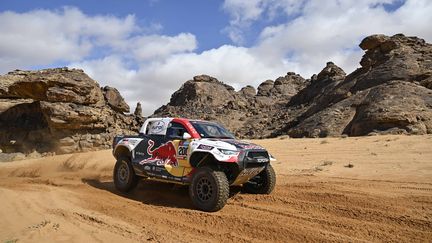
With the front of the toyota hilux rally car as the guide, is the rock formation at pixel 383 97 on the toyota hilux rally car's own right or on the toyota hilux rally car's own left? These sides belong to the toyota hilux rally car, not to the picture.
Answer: on the toyota hilux rally car's own left

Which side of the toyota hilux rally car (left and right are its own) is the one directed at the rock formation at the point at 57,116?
back

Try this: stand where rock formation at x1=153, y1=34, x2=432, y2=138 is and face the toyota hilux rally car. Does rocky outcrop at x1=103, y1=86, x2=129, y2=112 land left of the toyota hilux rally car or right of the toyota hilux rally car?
right

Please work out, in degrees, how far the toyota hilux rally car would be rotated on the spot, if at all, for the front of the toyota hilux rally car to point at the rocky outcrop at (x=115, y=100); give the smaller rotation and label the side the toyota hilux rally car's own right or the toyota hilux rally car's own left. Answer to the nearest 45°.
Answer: approximately 135° to the toyota hilux rally car's own left

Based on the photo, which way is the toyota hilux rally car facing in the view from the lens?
facing the viewer and to the right of the viewer
